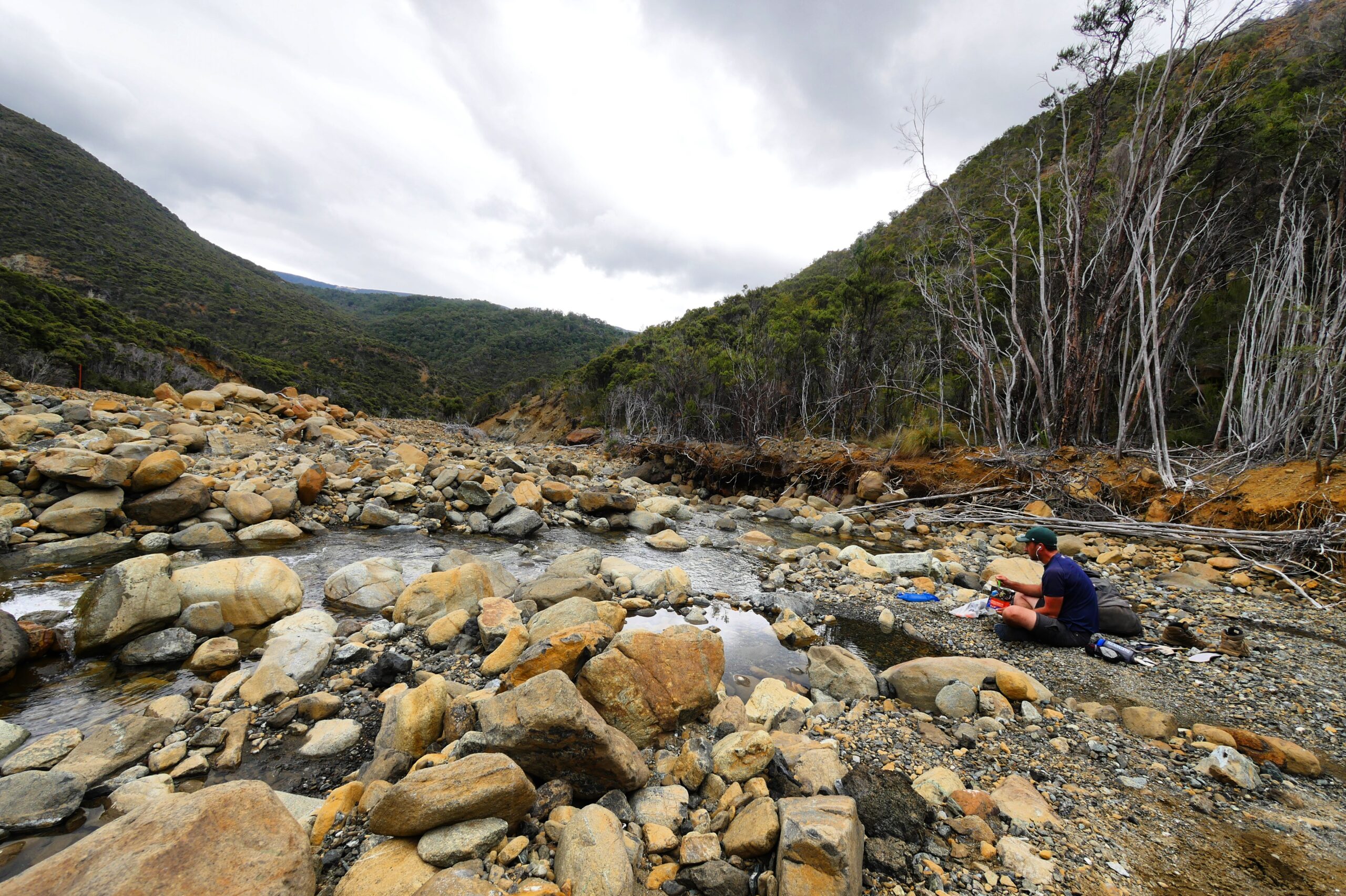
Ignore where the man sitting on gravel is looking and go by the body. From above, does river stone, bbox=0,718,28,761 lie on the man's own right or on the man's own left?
on the man's own left

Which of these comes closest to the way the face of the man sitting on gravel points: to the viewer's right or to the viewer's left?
to the viewer's left

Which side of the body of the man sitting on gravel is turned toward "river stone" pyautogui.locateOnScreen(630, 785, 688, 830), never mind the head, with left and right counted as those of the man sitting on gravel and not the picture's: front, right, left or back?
left

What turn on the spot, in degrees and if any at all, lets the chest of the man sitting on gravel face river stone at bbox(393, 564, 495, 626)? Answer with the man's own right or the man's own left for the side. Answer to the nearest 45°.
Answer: approximately 45° to the man's own left

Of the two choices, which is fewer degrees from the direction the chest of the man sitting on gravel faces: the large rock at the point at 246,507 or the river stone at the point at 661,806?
the large rock

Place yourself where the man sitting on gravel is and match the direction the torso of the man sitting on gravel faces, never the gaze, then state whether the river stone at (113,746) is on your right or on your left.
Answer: on your left

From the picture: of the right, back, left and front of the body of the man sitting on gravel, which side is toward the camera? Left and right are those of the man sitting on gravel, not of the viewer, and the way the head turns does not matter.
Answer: left

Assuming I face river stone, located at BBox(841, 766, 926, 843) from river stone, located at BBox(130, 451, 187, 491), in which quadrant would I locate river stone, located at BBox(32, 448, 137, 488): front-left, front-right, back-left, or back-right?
back-right

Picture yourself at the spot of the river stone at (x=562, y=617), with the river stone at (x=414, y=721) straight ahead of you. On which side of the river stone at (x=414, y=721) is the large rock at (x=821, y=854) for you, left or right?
left
